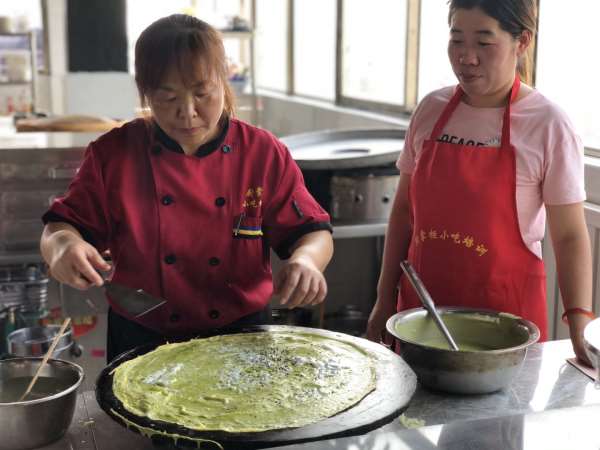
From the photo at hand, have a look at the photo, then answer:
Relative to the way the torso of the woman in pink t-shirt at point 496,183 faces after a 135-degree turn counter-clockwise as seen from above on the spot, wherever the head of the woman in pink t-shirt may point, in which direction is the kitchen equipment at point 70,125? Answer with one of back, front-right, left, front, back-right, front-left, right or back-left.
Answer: back-left

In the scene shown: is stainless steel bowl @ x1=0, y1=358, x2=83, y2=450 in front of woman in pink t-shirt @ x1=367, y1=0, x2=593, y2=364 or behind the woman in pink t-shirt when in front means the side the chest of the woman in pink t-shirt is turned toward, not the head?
in front

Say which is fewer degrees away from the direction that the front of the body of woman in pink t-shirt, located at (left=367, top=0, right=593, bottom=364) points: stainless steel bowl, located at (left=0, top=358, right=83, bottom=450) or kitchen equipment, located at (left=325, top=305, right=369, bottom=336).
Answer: the stainless steel bowl

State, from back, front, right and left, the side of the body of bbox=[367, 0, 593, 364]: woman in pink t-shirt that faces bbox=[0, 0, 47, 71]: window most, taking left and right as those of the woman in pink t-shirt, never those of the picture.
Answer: right

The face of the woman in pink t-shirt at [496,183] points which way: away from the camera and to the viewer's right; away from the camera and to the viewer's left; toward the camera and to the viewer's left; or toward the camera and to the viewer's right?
toward the camera and to the viewer's left

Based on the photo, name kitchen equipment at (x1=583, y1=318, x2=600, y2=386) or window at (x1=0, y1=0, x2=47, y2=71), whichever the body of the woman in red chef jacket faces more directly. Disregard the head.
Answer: the kitchen equipment

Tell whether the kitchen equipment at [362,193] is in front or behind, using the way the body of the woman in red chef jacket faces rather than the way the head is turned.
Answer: behind

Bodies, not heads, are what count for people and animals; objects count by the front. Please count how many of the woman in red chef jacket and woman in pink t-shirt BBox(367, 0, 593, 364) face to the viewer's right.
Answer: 0

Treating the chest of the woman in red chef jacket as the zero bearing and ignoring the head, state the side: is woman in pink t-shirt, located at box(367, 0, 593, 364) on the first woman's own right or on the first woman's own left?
on the first woman's own left

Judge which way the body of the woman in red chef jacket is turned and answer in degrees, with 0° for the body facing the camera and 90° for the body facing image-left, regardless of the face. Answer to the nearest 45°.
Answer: approximately 0°

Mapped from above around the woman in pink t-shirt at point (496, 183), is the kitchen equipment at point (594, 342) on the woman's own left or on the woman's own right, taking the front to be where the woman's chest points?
on the woman's own left

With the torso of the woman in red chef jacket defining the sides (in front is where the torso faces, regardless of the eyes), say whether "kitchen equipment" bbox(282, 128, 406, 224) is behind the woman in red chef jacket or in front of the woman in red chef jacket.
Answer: behind

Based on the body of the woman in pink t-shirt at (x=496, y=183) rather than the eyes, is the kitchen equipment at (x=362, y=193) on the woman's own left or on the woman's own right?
on the woman's own right

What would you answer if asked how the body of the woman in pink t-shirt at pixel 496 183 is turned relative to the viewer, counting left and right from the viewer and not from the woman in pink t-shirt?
facing the viewer and to the left of the viewer
